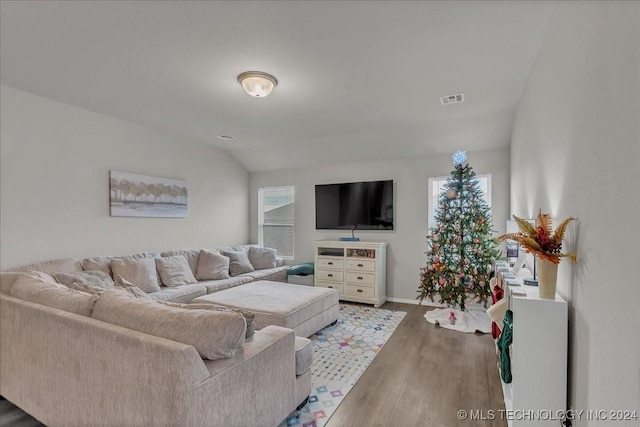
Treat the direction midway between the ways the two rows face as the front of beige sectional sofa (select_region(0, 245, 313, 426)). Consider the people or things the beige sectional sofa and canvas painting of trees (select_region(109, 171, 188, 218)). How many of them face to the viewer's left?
0

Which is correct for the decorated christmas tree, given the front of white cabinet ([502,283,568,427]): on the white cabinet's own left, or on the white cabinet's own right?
on the white cabinet's own right

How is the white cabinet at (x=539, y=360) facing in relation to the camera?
to the viewer's left

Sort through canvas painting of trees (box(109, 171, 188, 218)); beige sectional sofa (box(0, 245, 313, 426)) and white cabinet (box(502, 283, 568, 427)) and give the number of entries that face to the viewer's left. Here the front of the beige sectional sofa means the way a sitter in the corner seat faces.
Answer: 1

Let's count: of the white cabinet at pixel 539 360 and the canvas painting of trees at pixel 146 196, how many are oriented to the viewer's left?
1

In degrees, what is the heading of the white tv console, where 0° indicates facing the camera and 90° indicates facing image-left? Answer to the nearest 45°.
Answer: approximately 45°

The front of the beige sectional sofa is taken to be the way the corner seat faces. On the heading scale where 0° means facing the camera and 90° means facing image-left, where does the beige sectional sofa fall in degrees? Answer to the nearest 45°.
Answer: approximately 225°

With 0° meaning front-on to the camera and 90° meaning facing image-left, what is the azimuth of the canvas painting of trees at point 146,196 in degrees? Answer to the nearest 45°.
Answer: approximately 315°

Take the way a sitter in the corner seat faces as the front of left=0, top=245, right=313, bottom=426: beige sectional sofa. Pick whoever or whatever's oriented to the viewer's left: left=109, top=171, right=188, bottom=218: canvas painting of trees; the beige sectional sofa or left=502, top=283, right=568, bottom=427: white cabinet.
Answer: the white cabinet
